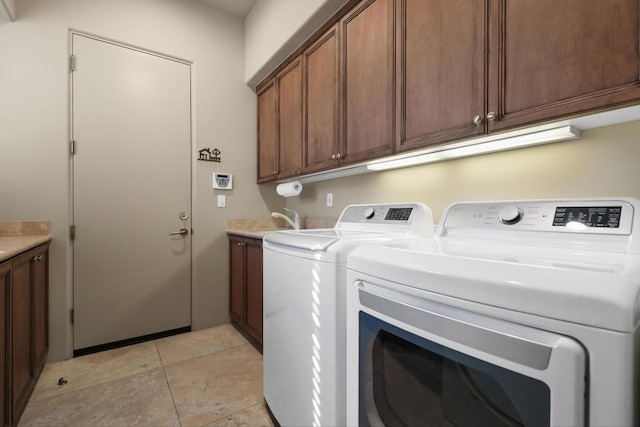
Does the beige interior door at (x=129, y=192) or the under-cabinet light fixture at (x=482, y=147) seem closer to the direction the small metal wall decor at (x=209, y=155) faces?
the under-cabinet light fixture

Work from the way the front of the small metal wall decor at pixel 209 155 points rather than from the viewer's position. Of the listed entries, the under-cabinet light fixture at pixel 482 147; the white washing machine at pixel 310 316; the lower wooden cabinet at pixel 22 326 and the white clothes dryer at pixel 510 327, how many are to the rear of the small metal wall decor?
0

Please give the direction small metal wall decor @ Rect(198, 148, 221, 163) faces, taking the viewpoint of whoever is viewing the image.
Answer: facing the viewer

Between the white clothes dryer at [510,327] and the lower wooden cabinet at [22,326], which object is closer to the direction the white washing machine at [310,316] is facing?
the lower wooden cabinet

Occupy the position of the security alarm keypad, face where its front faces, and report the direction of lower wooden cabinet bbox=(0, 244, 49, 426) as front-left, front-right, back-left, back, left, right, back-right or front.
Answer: front-right

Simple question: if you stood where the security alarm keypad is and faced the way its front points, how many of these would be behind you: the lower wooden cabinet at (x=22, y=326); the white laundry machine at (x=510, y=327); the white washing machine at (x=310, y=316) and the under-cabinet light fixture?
0

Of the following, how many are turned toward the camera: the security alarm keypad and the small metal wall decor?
2

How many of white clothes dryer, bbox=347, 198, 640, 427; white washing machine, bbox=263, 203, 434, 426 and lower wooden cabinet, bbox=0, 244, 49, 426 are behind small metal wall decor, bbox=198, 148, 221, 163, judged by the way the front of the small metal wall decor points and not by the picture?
0

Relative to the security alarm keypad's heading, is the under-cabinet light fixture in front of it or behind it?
in front

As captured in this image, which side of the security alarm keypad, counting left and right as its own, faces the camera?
front

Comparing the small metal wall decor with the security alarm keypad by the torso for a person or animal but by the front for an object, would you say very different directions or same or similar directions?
same or similar directions

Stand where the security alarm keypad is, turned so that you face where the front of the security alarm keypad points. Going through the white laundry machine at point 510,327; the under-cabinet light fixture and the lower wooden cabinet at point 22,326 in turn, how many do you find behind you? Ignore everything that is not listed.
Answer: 0

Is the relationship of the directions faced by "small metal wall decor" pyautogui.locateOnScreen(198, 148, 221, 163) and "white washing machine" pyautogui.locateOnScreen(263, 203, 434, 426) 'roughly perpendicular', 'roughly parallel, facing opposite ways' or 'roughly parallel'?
roughly perpendicular

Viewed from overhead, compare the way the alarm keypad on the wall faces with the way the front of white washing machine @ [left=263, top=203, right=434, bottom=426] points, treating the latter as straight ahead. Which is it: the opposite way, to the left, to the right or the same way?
to the left
